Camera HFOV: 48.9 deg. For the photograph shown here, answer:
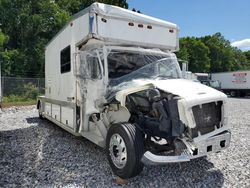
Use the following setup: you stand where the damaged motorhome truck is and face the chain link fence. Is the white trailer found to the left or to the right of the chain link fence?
right

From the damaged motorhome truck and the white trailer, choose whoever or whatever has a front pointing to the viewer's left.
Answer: the white trailer

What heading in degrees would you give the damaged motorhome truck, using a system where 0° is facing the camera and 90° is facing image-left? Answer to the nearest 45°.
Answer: approximately 315°

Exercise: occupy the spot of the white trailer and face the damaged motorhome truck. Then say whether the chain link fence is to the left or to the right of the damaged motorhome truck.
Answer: right

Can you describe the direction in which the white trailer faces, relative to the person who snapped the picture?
facing to the left of the viewer

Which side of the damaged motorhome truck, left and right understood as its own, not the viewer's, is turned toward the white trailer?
left

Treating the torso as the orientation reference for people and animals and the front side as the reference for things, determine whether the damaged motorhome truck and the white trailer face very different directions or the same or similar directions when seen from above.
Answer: very different directions

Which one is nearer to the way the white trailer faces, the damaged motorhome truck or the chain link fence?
the chain link fence

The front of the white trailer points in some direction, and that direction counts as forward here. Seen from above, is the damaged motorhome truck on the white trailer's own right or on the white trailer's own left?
on the white trailer's own left

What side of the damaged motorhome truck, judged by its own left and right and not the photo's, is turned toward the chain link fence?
back
